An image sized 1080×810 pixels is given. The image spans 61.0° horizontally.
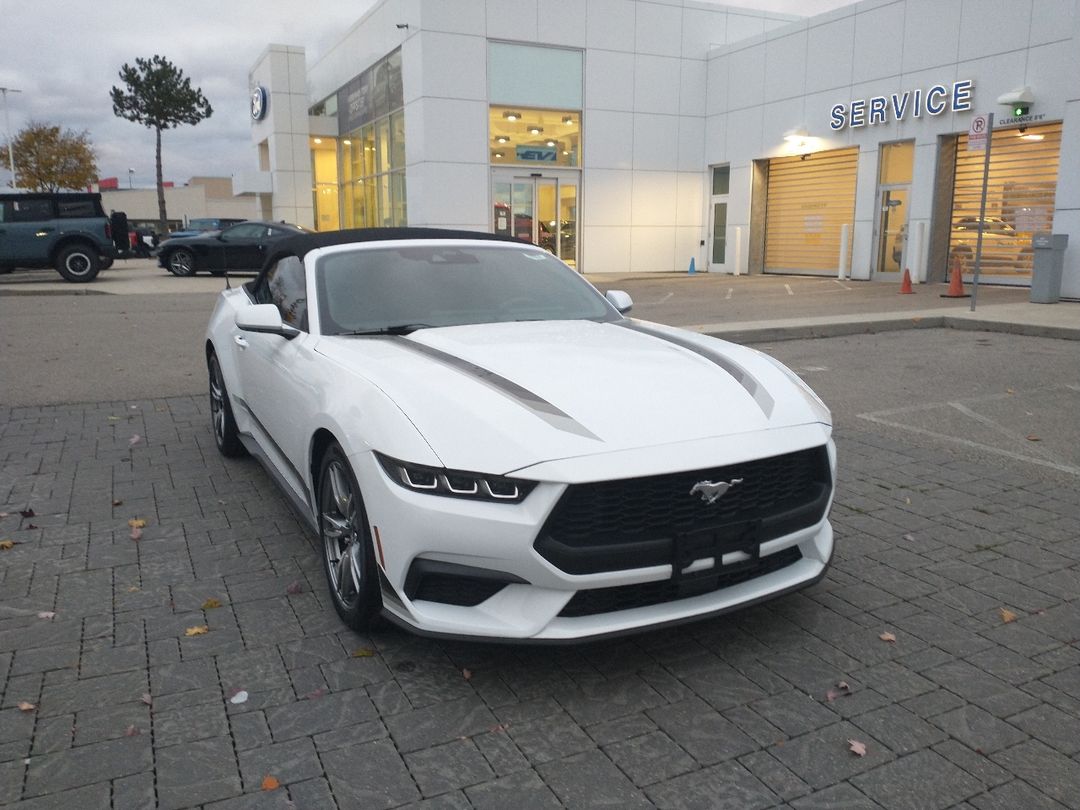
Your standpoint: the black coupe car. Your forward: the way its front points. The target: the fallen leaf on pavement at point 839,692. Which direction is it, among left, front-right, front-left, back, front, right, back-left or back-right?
left

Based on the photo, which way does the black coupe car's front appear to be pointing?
to the viewer's left

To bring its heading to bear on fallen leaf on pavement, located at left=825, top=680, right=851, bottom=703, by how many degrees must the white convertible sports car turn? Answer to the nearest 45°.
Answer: approximately 45° to its left

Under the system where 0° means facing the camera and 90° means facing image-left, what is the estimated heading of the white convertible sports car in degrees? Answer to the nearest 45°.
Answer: approximately 315°

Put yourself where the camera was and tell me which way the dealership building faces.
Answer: facing the viewer and to the left of the viewer

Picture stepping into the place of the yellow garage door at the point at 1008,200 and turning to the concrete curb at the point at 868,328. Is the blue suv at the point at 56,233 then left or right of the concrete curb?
right

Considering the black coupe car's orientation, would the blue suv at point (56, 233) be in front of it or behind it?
in front

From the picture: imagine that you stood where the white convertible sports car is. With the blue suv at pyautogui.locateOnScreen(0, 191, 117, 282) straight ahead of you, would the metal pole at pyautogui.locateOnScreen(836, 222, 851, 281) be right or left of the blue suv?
right

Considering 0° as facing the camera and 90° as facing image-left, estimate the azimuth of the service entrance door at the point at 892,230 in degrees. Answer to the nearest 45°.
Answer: approximately 45°

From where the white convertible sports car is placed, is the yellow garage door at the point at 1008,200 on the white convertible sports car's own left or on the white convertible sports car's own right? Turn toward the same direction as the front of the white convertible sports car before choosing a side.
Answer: on the white convertible sports car's own left

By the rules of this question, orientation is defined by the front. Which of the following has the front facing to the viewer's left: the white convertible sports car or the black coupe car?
the black coupe car
